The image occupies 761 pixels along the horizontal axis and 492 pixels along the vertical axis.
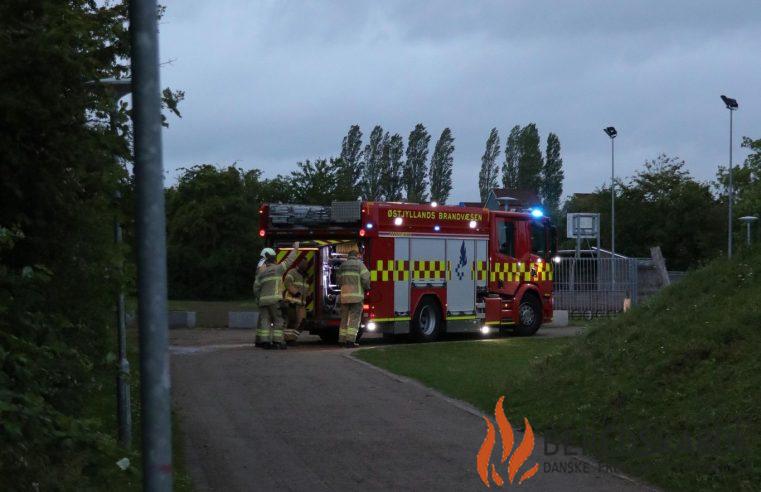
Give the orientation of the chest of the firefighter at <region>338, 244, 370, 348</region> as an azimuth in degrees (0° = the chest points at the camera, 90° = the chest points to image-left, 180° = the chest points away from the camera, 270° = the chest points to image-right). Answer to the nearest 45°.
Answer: approximately 180°

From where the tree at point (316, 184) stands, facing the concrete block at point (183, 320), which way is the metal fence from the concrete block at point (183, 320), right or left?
left

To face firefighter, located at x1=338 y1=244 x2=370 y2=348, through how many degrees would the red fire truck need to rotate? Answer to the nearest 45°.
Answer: approximately 180°

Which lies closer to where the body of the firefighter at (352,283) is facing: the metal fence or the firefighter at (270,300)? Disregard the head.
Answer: the metal fence

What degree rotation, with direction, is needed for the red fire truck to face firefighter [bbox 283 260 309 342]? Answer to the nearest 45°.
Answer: approximately 180°

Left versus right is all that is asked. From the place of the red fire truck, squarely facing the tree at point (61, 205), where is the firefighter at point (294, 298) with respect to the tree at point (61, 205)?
right

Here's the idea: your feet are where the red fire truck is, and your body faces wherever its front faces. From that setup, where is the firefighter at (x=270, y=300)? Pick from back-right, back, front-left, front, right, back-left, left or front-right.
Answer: back

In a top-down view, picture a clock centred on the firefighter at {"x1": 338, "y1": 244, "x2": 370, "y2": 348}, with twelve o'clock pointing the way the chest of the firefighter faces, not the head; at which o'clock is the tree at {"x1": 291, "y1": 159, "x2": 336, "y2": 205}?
The tree is roughly at 12 o'clock from the firefighter.

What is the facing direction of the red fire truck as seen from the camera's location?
facing away from the viewer and to the right of the viewer
